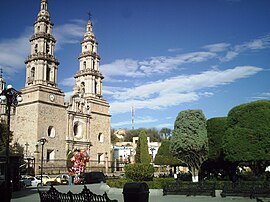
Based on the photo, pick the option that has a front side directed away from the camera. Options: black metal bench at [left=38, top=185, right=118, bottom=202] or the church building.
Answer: the black metal bench

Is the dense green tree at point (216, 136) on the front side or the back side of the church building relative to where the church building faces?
on the front side

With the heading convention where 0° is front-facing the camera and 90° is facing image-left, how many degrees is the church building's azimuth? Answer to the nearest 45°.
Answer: approximately 315°

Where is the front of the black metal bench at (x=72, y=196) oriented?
away from the camera

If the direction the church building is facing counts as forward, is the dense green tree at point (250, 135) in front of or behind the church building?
in front

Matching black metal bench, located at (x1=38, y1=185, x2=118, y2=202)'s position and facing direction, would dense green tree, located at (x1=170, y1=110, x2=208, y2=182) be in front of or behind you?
in front

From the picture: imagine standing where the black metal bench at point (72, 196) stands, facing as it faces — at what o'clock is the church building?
The church building is roughly at 12 o'clock from the black metal bench.

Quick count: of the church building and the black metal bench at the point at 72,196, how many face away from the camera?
1
